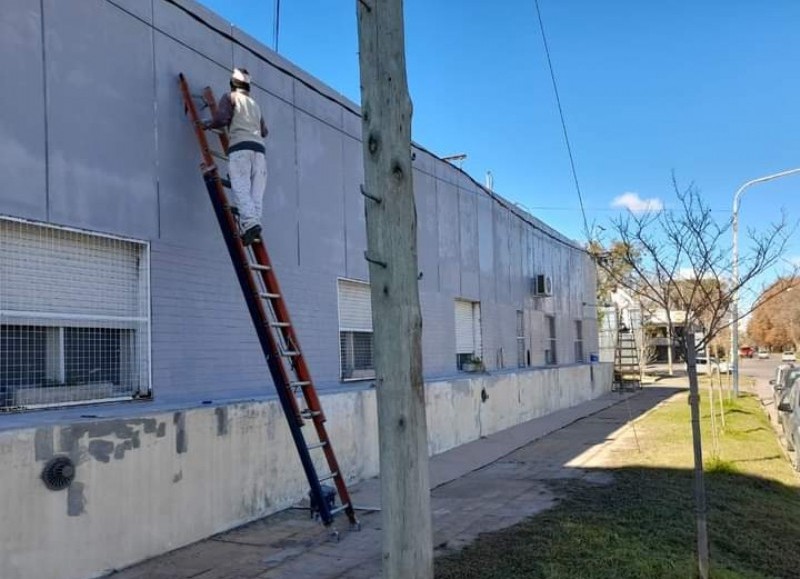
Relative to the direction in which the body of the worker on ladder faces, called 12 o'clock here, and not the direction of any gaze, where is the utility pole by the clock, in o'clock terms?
The utility pole is roughly at 7 o'clock from the worker on ladder.

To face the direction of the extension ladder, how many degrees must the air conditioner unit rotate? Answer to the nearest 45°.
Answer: approximately 45° to its right

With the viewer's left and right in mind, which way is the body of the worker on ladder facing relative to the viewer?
facing away from the viewer and to the left of the viewer

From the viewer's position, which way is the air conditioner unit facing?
facing the viewer and to the right of the viewer

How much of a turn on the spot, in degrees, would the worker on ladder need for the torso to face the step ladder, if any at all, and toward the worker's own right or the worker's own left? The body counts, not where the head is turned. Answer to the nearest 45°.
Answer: approximately 90° to the worker's own right

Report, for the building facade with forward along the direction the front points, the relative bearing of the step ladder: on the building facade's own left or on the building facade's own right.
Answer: on the building facade's own left

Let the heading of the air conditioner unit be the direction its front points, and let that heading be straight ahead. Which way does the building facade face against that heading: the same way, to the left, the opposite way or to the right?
the same way

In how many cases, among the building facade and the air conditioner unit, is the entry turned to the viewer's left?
0

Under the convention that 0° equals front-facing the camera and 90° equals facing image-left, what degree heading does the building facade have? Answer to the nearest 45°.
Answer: approximately 315°

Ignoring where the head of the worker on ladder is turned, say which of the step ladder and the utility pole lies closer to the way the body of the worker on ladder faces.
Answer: the step ladder

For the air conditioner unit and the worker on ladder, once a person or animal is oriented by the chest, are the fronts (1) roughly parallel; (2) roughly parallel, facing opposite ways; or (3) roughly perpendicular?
roughly parallel, facing opposite ways

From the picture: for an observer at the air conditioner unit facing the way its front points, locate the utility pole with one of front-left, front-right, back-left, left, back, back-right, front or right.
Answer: front-right

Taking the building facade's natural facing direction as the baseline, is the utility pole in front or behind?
in front

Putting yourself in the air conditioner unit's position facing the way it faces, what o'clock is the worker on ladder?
The worker on ladder is roughly at 2 o'clock from the air conditioner unit.

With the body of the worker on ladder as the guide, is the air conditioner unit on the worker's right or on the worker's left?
on the worker's right
